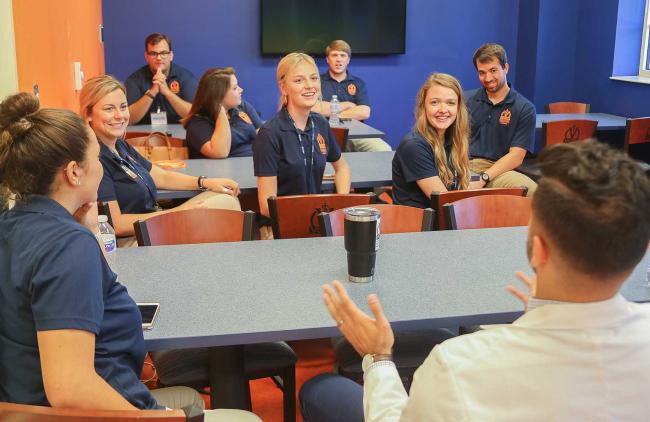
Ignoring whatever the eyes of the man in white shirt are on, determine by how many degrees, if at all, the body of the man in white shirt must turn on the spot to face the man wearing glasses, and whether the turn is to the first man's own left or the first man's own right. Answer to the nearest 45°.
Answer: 0° — they already face them

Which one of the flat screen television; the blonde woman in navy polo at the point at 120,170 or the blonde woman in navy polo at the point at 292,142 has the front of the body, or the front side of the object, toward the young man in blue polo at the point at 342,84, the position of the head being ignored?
the flat screen television

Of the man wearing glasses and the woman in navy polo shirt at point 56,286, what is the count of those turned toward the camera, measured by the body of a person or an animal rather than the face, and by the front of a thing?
1

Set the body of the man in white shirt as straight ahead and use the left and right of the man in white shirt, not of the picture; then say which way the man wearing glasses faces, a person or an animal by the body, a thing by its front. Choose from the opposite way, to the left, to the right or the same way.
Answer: the opposite way

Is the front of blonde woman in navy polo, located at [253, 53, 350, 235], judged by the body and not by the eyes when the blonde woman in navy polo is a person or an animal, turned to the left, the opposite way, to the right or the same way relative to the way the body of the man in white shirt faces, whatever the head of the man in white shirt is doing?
the opposite way

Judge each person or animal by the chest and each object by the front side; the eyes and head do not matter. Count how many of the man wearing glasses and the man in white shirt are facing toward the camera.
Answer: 1

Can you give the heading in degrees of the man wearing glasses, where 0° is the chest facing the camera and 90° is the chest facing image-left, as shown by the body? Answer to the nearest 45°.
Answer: approximately 0°

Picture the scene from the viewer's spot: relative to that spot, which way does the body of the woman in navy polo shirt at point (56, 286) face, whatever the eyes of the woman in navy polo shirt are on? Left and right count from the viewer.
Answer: facing away from the viewer and to the right of the viewer

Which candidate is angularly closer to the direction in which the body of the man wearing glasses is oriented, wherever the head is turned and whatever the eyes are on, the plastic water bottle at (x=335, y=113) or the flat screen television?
the plastic water bottle

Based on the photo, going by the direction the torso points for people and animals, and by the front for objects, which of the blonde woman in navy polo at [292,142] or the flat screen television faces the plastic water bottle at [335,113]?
the flat screen television

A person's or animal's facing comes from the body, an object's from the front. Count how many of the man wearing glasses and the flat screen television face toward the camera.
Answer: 2

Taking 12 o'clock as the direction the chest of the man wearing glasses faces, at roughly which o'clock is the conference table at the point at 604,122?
The conference table is roughly at 9 o'clock from the man wearing glasses.

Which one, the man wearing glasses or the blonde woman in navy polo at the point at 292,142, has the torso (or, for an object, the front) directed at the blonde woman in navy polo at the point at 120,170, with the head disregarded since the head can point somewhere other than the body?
the man wearing glasses

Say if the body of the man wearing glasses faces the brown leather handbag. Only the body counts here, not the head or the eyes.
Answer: yes

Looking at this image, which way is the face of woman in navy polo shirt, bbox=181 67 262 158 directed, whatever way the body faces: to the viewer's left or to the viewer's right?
to the viewer's right

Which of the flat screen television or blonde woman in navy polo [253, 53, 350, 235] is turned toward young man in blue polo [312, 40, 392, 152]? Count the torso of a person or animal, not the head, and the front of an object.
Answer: the flat screen television

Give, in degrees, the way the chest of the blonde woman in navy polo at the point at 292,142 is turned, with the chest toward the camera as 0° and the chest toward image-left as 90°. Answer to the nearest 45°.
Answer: approximately 315°
